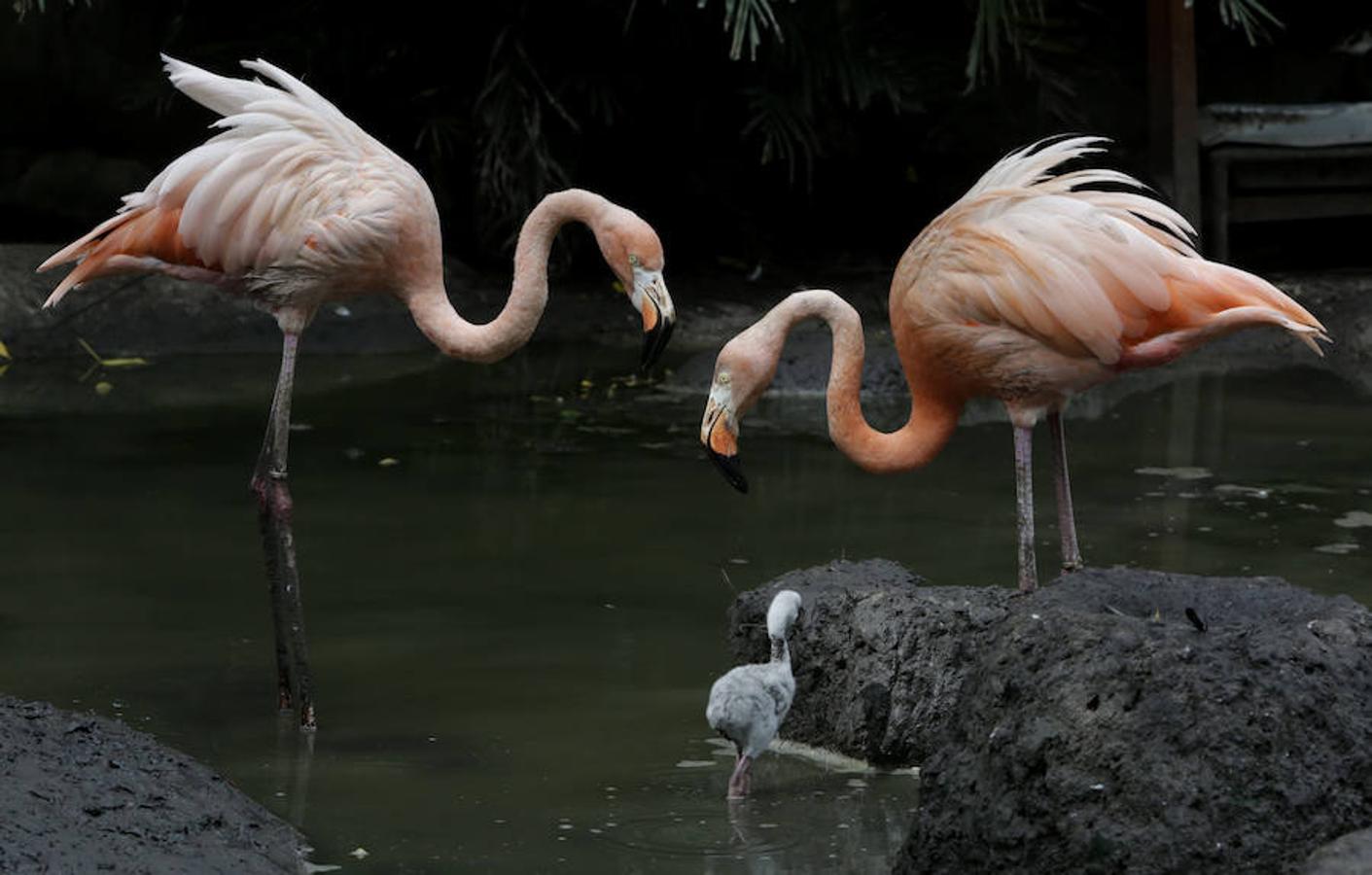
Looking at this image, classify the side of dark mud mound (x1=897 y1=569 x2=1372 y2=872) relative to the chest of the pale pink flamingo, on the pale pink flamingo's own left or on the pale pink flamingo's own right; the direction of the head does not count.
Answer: on the pale pink flamingo's own right

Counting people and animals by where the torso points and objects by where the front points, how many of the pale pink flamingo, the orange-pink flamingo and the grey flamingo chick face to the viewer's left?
1

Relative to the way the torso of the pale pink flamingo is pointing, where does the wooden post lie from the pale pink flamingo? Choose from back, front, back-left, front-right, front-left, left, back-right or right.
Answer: front-left

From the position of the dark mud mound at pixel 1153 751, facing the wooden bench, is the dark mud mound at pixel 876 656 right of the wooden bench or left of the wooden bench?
left

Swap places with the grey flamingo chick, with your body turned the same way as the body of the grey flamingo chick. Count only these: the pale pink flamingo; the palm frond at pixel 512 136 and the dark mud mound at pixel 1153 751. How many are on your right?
1

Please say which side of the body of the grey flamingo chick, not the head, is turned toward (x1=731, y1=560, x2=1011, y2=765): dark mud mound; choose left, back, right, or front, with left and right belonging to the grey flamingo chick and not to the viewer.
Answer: front

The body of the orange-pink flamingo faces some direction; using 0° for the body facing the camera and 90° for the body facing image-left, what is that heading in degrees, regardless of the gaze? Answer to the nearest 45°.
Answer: approximately 90°

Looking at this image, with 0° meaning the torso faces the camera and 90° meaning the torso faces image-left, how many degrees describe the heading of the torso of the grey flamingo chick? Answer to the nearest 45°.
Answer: approximately 225°

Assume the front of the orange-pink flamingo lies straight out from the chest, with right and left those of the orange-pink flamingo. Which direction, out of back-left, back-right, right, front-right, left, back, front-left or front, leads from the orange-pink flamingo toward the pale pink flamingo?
front

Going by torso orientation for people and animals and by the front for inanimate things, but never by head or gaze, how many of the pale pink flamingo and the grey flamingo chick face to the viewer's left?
0

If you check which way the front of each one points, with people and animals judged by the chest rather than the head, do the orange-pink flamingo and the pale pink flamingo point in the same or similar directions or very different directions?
very different directions

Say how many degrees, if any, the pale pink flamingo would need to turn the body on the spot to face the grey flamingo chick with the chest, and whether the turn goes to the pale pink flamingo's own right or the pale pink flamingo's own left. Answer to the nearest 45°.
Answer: approximately 45° to the pale pink flamingo's own right

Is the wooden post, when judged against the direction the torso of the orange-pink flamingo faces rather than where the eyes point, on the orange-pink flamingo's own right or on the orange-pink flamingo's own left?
on the orange-pink flamingo's own right

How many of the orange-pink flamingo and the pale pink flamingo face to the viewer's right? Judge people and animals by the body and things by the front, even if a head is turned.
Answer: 1

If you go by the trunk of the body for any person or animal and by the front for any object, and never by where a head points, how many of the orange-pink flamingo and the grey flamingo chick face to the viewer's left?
1

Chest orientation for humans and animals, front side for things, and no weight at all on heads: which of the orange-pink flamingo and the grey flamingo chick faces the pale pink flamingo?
the orange-pink flamingo

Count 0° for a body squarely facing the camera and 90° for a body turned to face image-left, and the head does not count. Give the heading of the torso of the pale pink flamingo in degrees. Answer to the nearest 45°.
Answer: approximately 270°
